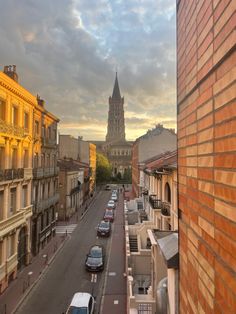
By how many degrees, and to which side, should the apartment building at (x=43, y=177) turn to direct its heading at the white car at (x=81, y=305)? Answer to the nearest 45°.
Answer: approximately 90° to its right

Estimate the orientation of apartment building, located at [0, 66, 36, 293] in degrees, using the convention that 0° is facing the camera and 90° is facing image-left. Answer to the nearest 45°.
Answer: approximately 270°

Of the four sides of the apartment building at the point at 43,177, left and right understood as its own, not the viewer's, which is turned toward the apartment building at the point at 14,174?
right

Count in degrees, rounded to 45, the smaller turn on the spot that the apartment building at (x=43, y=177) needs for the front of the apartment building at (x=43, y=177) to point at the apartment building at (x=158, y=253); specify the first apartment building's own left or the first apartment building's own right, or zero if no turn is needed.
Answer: approximately 45° to the first apartment building's own right

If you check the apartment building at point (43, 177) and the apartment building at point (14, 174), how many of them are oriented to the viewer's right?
2

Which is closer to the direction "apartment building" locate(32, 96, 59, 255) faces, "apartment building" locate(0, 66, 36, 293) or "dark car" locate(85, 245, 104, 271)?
the dark car

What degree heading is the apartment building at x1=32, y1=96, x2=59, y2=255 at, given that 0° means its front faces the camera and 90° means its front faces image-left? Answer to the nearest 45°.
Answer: approximately 270°

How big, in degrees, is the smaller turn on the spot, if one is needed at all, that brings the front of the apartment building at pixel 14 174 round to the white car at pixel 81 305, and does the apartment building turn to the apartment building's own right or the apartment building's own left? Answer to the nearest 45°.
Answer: approximately 45° to the apartment building's own right

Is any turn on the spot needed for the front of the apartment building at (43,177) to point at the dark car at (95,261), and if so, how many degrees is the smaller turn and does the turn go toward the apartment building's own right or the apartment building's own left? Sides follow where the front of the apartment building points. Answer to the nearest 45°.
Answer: approximately 45° to the apartment building's own right
